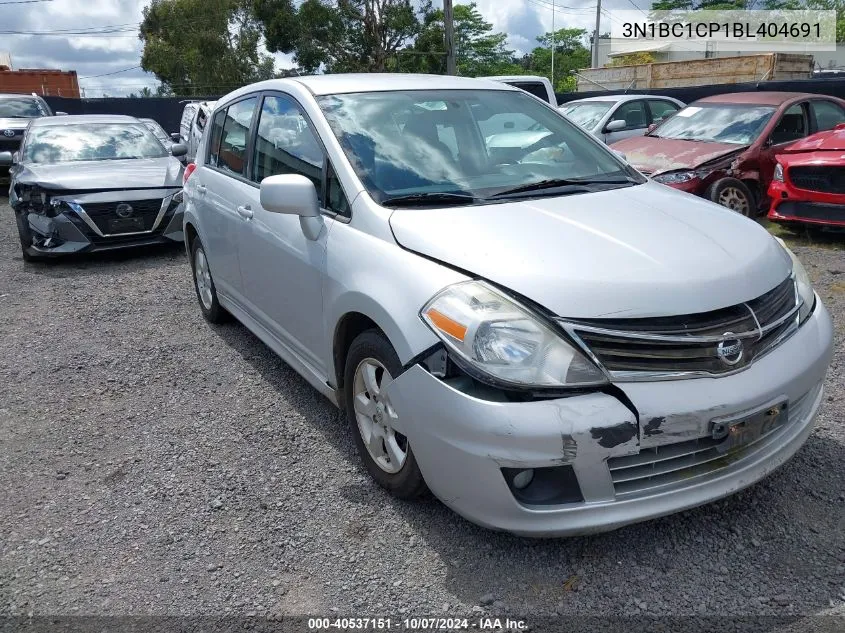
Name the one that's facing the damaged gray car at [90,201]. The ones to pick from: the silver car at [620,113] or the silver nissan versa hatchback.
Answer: the silver car

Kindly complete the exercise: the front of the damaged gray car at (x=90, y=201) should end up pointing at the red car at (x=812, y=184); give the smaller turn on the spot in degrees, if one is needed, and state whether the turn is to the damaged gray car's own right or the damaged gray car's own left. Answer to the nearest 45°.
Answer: approximately 45° to the damaged gray car's own left

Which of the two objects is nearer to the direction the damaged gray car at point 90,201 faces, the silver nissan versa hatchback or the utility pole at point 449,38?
the silver nissan versa hatchback

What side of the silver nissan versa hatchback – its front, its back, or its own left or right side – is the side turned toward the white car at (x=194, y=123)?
back

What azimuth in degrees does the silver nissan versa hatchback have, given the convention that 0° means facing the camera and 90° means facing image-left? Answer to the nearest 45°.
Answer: approximately 315°

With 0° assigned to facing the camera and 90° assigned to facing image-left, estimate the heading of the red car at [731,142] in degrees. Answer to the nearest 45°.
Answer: approximately 45°

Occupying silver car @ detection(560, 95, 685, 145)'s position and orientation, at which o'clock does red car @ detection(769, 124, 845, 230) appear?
The red car is roughly at 10 o'clock from the silver car.
